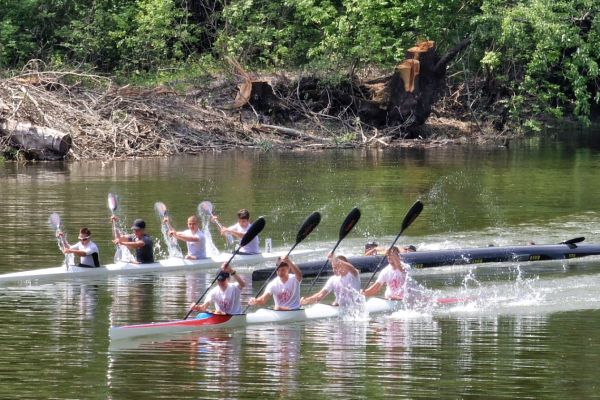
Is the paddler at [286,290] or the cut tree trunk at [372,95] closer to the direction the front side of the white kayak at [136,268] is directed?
the paddler
